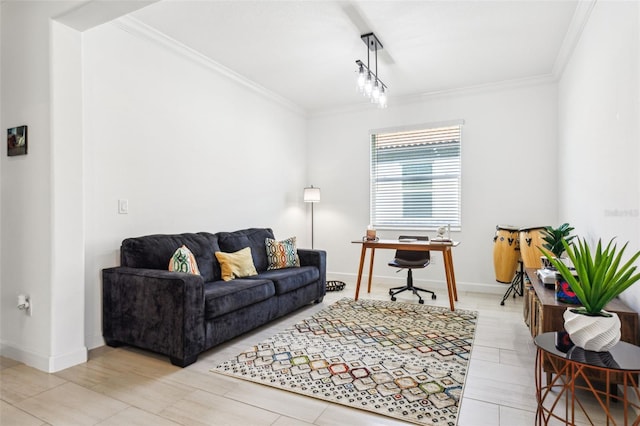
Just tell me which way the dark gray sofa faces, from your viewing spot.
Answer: facing the viewer and to the right of the viewer

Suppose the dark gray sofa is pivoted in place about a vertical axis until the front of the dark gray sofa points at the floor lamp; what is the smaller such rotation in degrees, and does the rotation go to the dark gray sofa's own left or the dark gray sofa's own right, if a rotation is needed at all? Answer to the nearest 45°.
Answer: approximately 90° to the dark gray sofa's own left

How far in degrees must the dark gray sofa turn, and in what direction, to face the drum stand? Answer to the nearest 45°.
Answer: approximately 45° to its left

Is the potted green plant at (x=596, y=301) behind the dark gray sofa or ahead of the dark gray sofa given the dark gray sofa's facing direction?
ahead

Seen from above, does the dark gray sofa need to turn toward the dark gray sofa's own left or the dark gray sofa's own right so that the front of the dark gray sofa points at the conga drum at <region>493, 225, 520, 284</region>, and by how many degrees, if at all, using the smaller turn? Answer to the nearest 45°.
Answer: approximately 45° to the dark gray sofa's own left

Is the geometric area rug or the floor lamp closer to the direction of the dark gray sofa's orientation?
the geometric area rug

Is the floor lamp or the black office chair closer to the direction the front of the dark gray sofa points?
the black office chair

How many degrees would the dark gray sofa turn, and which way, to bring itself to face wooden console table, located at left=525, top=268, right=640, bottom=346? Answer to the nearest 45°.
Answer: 0° — it already faces it
